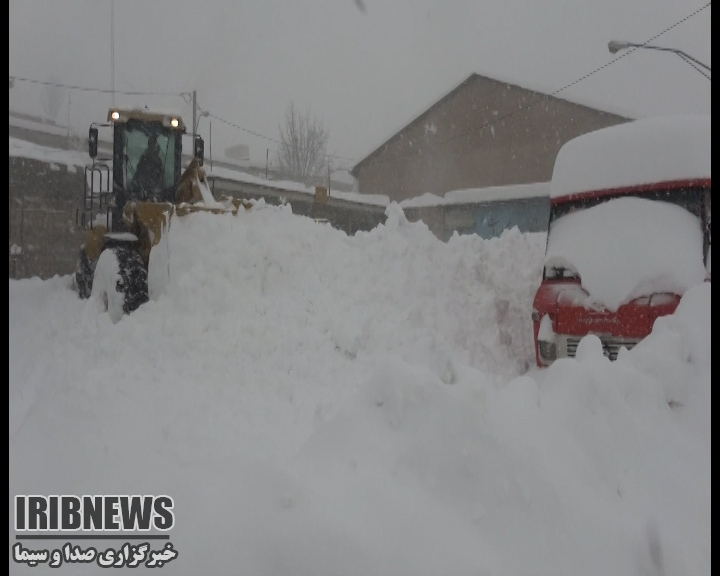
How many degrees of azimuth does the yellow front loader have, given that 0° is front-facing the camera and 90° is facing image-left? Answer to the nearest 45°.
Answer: approximately 315°

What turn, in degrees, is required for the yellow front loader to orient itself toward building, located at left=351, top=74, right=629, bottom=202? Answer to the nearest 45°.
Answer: approximately 90° to its left

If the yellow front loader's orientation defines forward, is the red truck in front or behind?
in front

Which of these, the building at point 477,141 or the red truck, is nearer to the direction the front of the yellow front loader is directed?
the red truck
